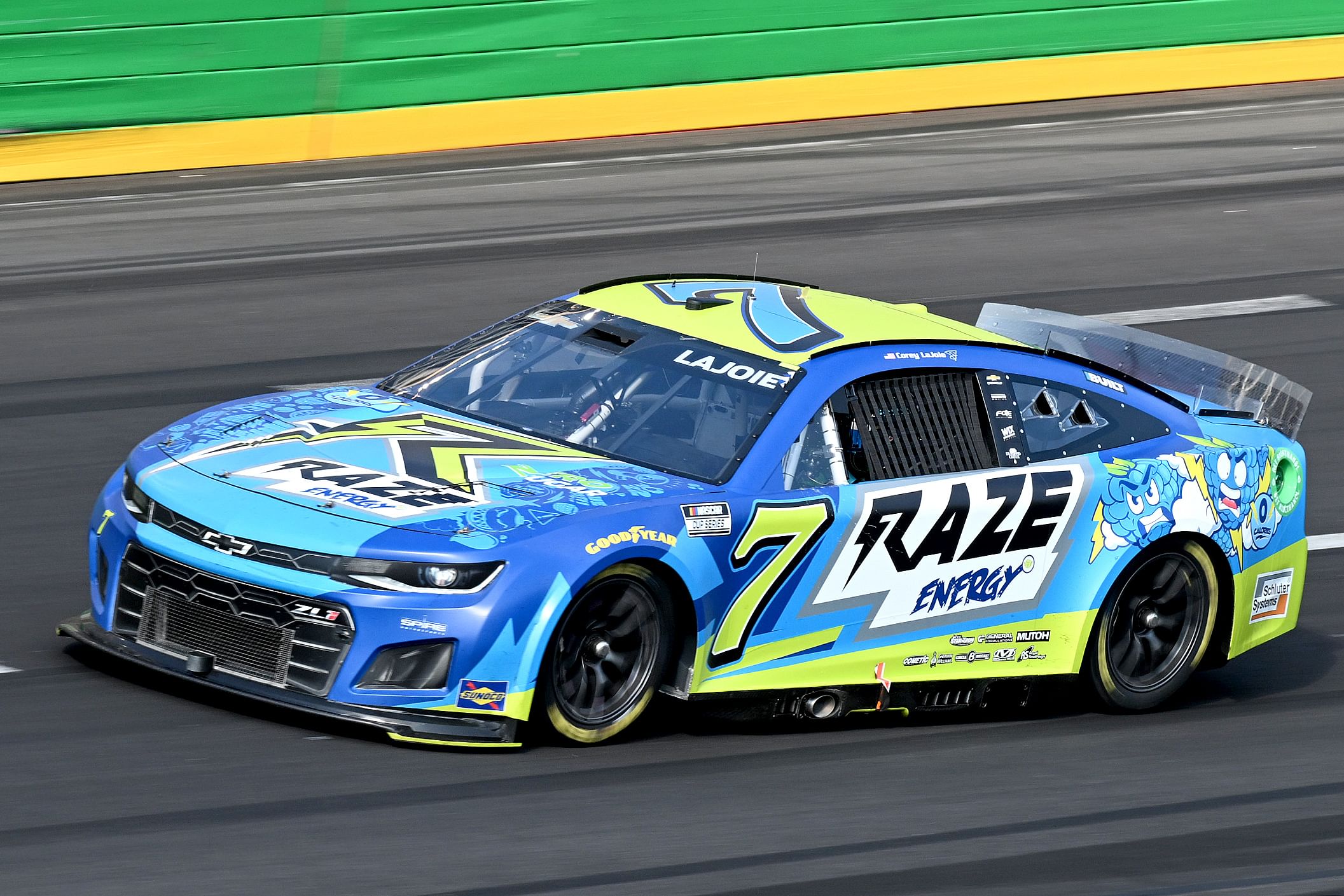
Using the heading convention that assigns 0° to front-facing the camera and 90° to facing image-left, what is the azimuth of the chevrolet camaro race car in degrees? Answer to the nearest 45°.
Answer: approximately 45°
